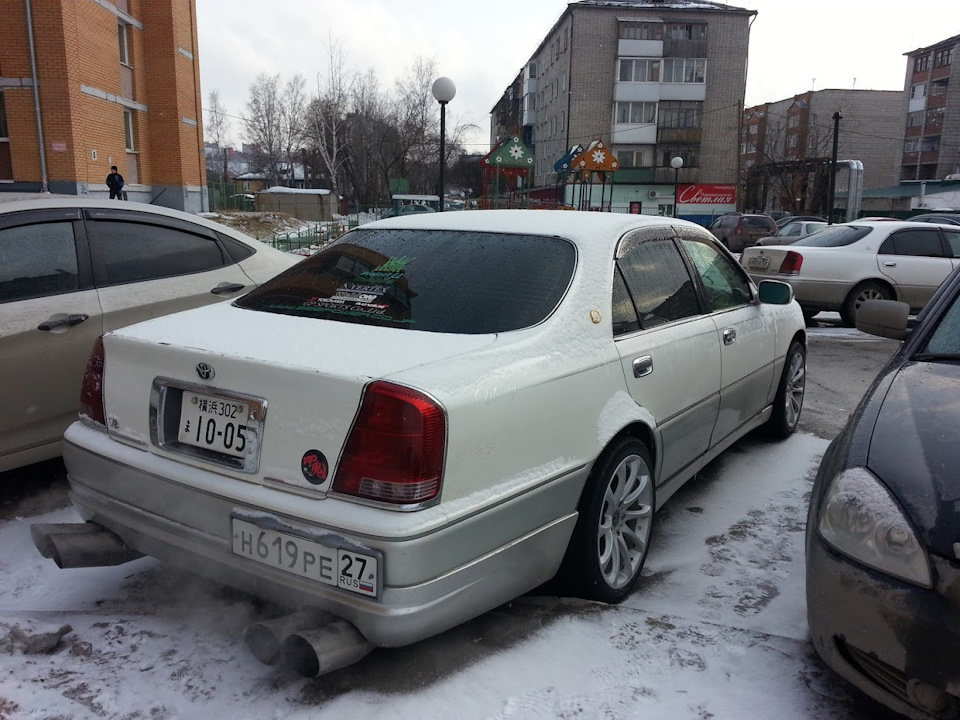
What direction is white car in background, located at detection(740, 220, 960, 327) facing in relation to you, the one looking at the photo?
facing away from the viewer and to the right of the viewer

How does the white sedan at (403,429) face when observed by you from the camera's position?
facing away from the viewer and to the right of the viewer

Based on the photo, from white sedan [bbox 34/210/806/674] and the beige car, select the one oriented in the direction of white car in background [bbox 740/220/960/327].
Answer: the white sedan

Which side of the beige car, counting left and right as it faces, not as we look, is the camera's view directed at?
left

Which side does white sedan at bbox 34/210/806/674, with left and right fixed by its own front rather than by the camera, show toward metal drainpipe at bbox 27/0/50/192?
left

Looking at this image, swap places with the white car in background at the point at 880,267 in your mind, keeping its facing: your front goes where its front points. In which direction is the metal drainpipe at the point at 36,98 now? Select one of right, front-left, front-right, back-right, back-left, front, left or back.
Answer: back-left

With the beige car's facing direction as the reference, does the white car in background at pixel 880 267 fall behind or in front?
behind
